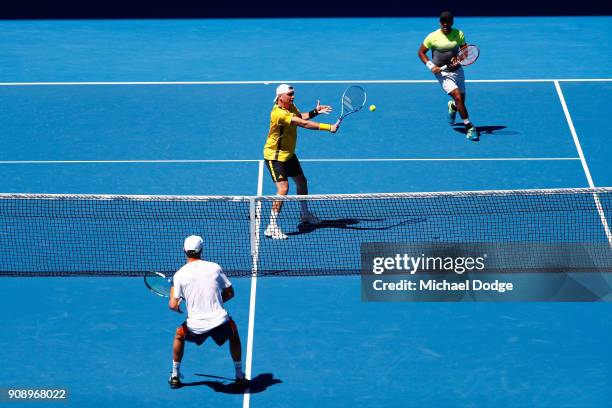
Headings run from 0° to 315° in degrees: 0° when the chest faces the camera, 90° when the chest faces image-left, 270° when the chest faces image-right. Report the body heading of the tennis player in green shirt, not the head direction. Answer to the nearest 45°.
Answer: approximately 0°

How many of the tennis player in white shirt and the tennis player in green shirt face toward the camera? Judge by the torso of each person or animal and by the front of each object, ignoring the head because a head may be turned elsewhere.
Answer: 1

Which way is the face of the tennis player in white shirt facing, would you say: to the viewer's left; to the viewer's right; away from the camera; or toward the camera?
away from the camera

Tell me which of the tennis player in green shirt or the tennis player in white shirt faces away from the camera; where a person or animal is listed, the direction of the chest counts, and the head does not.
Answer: the tennis player in white shirt

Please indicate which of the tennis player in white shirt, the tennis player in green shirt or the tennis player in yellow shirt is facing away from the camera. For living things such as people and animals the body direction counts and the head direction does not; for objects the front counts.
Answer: the tennis player in white shirt

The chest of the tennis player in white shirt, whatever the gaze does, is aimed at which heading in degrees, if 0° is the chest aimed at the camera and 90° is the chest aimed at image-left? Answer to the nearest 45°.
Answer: approximately 180°

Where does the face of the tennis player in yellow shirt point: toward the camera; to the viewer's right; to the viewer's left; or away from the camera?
to the viewer's right

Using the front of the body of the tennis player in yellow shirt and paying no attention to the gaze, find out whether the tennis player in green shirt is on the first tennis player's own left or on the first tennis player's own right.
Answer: on the first tennis player's own left
